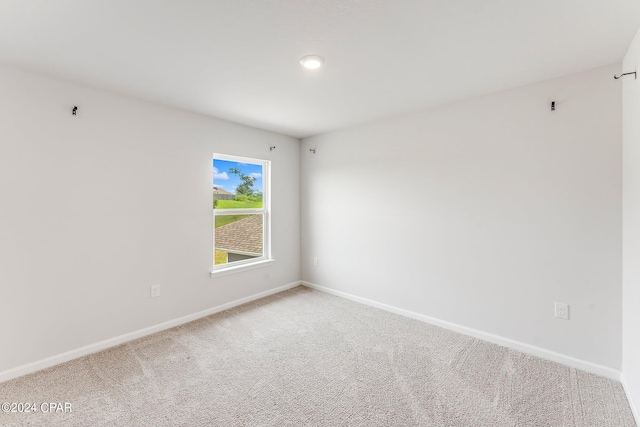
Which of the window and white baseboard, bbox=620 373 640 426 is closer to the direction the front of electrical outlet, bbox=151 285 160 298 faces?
the white baseboard

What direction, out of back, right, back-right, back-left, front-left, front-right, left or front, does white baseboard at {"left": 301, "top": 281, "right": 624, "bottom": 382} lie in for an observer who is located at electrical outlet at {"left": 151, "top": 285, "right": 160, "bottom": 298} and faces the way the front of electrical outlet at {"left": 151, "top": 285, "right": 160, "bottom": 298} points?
front-left

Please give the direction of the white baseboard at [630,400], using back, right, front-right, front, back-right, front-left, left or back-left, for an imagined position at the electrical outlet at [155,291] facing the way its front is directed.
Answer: front-left

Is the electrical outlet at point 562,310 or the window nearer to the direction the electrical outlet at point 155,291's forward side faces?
the electrical outlet

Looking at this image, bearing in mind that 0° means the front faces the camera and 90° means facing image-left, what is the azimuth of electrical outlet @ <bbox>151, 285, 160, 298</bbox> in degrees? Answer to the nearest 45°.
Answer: approximately 0°

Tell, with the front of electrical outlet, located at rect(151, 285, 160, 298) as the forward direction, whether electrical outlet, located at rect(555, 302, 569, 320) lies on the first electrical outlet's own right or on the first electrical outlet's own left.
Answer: on the first electrical outlet's own left
